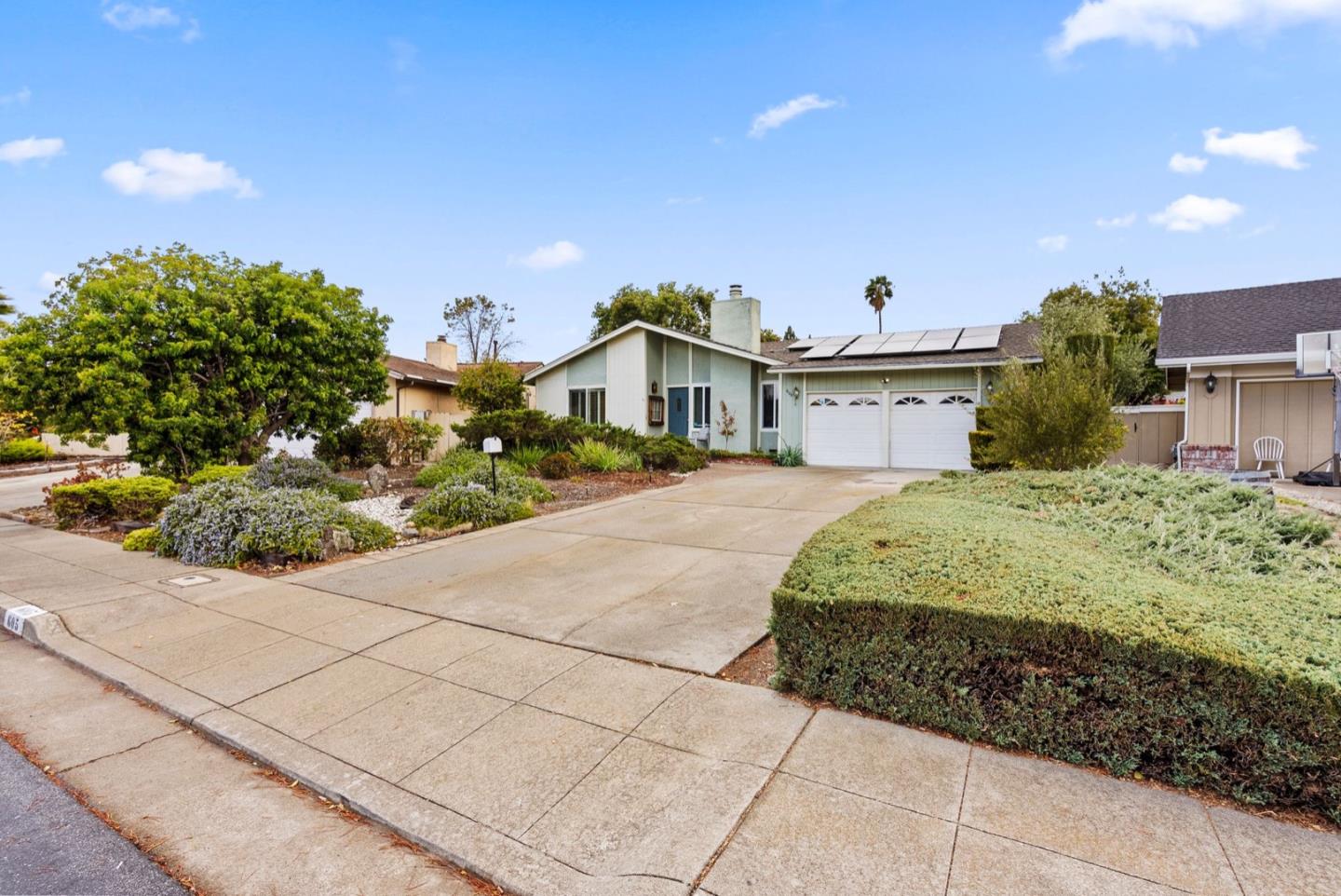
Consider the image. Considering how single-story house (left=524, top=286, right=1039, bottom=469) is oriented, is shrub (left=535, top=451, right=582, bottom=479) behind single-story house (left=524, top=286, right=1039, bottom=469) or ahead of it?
ahead

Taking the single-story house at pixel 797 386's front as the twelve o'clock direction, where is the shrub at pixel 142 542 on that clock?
The shrub is roughly at 1 o'clock from the single-story house.

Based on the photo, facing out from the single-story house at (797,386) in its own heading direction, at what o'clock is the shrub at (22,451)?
The shrub is roughly at 3 o'clock from the single-story house.

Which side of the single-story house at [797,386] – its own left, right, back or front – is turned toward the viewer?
front

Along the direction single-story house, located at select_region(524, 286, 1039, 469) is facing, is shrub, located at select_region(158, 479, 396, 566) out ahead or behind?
ahead

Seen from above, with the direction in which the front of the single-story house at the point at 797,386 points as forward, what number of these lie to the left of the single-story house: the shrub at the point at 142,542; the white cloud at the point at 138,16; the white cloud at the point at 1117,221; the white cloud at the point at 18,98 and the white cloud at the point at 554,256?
1

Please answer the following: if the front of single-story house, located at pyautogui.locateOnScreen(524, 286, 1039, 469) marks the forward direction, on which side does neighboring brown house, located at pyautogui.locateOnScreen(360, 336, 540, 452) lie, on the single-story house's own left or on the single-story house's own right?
on the single-story house's own right
